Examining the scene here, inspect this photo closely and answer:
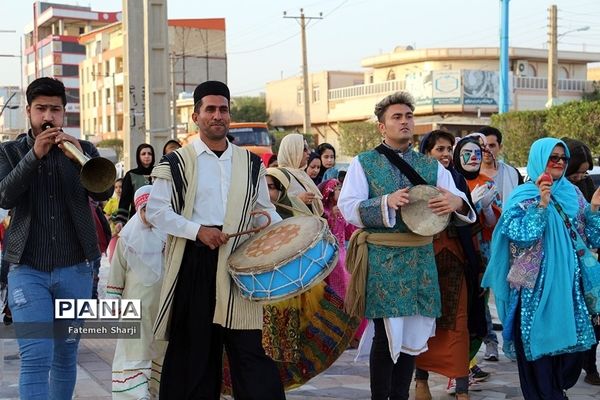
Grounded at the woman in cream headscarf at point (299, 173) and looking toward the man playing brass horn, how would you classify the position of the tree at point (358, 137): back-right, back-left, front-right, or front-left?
back-right

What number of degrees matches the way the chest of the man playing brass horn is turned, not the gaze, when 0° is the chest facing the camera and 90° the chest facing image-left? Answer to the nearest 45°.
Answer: approximately 0°

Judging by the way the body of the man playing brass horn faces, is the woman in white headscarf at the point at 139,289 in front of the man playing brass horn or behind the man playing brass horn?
behind

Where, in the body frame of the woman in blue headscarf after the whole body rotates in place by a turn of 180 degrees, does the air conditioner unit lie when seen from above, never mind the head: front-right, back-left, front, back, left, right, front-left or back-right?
front-right

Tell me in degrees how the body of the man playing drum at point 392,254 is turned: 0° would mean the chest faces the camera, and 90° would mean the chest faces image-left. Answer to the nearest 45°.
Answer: approximately 315°

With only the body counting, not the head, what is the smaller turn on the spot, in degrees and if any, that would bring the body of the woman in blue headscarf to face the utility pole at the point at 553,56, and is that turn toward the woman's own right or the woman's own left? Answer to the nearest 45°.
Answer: approximately 135° to the woman's own left

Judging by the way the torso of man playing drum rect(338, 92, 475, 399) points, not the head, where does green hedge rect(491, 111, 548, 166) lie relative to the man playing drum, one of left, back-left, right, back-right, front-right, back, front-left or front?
back-left

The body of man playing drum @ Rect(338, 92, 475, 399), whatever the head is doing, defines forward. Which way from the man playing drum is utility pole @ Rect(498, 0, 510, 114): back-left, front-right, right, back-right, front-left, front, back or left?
back-left

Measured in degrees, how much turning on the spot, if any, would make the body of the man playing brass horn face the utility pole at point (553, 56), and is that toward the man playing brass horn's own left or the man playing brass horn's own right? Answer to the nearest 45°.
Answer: approximately 135° to the man playing brass horn's own left

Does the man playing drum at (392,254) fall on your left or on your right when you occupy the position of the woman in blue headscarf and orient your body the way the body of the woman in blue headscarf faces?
on your right
